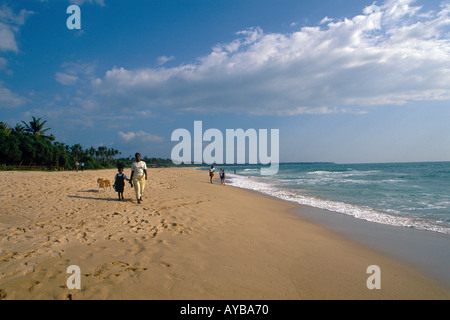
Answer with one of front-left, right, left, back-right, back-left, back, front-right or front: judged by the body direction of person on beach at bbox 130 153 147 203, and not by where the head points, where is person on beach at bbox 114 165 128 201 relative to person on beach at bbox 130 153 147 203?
back-right

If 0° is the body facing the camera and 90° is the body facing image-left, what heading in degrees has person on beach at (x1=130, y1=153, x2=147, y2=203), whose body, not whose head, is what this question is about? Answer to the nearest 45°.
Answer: approximately 0°
